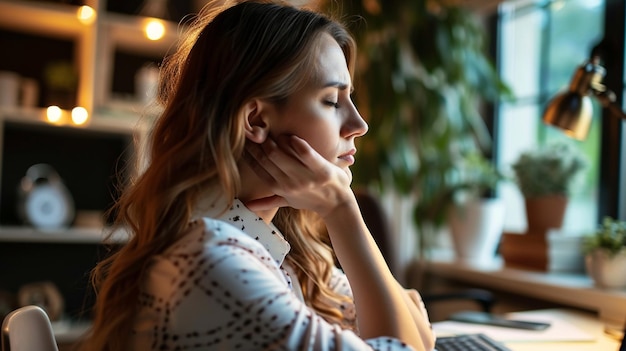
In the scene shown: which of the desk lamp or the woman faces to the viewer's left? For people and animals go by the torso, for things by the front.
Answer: the desk lamp

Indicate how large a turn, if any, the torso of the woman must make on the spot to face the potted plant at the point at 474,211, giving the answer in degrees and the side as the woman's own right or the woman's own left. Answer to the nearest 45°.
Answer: approximately 45° to the woman's own left

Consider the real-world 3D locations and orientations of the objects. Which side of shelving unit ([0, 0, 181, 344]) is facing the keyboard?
front

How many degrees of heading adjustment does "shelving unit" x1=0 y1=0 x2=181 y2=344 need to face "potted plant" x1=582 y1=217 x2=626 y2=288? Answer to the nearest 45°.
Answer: approximately 45° to its left

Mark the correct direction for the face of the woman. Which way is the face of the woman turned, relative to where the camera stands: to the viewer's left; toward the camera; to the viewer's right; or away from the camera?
to the viewer's right

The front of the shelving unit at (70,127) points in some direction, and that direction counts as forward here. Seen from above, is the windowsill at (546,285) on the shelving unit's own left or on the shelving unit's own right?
on the shelving unit's own left

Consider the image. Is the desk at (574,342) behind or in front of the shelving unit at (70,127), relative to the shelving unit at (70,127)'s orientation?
in front

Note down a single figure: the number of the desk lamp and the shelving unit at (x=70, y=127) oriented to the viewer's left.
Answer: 1

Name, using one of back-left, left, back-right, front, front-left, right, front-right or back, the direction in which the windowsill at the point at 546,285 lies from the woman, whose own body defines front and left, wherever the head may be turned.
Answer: front-left

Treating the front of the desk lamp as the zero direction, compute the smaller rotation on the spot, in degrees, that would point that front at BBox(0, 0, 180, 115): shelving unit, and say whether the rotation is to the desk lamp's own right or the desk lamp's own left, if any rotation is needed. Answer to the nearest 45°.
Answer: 0° — it already faces it

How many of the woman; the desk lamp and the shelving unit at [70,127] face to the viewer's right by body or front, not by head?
1

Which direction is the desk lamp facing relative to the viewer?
to the viewer's left

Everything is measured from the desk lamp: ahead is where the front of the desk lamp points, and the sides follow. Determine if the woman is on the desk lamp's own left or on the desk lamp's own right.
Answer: on the desk lamp's own left

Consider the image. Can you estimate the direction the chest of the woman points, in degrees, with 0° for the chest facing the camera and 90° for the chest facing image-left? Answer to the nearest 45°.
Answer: approximately 270°

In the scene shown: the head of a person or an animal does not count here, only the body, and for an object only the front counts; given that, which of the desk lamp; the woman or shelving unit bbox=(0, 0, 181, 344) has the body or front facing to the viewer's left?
the desk lamp
